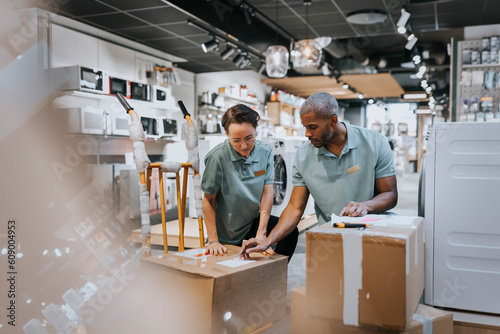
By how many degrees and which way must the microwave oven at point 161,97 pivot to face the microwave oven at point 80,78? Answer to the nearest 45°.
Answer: approximately 90° to its right

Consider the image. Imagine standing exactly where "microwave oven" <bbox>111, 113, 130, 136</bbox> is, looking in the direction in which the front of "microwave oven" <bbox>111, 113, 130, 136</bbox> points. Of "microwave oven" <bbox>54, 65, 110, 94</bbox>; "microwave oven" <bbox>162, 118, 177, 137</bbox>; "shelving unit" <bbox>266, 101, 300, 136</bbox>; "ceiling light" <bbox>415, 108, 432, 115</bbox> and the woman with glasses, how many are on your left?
3

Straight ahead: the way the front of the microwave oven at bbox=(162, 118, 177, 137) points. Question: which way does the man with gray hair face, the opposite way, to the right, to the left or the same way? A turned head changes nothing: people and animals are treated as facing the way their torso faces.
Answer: to the right

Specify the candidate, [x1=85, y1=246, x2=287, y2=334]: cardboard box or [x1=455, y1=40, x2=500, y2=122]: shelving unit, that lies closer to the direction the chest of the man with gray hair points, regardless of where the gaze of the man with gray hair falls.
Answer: the cardboard box

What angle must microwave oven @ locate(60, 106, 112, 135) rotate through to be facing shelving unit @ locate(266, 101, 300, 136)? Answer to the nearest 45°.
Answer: approximately 90° to its left

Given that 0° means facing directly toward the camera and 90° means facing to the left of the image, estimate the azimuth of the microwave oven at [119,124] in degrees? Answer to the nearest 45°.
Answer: approximately 315°

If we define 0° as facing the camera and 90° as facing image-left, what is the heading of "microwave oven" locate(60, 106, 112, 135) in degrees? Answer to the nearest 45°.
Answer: approximately 315°
